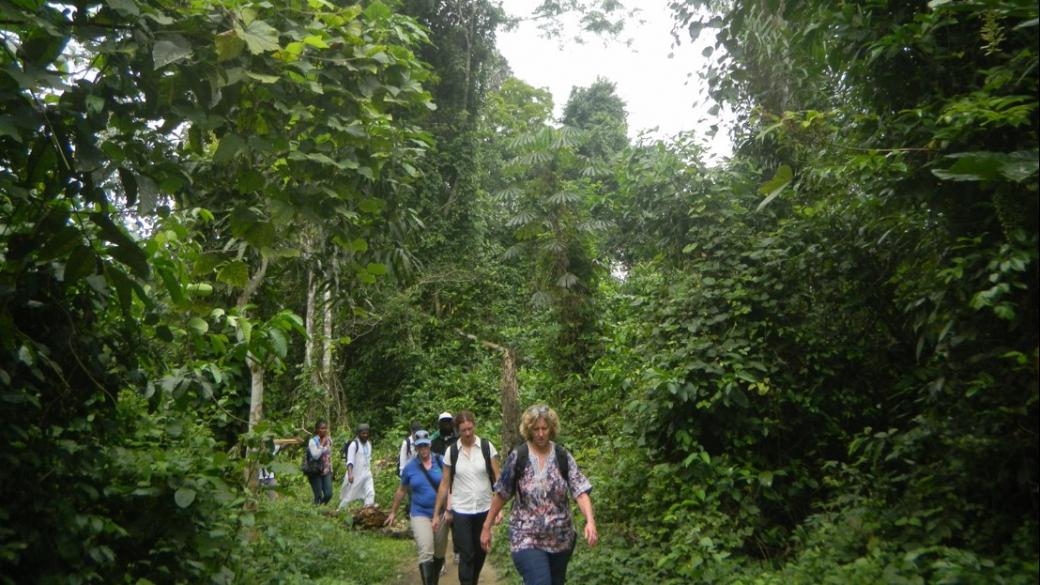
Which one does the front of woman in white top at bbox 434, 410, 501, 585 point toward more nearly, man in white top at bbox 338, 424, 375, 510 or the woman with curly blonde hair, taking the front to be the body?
the woman with curly blonde hair

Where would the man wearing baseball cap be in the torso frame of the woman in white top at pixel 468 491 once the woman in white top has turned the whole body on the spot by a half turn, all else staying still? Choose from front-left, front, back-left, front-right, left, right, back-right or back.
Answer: front

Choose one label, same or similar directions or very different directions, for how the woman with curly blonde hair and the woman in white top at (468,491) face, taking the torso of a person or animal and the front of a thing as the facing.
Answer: same or similar directions

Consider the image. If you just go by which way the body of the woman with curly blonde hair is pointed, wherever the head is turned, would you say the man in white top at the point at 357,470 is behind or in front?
behind

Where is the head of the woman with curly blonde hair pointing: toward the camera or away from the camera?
toward the camera

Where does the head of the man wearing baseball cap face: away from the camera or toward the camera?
toward the camera

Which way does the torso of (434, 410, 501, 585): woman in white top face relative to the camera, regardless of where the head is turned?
toward the camera

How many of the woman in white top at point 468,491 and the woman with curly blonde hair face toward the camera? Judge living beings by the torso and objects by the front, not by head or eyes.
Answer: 2

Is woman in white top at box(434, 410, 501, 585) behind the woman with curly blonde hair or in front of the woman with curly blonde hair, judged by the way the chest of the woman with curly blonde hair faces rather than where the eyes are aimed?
behind

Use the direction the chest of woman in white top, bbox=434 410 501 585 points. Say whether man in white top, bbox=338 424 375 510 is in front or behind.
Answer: behind

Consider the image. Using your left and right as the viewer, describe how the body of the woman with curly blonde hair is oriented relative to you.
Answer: facing the viewer
